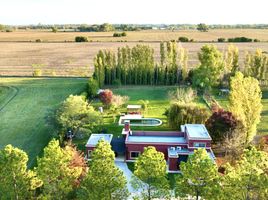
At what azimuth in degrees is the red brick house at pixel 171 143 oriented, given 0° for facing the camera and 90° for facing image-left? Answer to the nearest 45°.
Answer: approximately 0°

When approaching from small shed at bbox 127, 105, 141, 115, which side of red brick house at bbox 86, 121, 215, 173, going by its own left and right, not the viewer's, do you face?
back

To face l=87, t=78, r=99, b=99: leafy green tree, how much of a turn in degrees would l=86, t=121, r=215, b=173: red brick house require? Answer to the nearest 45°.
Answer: approximately 135° to its right

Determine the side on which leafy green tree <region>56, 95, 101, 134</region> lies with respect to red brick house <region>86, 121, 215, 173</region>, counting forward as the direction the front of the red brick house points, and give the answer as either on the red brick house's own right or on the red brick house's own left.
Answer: on the red brick house's own right

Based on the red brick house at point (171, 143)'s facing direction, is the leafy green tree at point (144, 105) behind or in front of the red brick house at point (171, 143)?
behind

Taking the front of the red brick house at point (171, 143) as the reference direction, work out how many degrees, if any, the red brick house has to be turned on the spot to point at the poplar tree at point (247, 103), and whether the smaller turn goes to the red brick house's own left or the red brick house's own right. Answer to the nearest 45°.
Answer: approximately 90° to the red brick house's own left

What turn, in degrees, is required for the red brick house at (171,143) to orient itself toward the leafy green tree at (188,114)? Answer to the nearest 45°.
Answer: approximately 180°

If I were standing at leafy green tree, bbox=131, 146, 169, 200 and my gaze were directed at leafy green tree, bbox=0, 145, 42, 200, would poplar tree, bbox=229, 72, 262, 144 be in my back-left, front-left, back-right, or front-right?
back-right

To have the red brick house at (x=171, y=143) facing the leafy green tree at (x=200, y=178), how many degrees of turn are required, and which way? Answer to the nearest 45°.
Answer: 0° — it already faces it

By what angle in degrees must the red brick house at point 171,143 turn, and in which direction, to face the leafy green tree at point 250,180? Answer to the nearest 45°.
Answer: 0° — it already faces it
